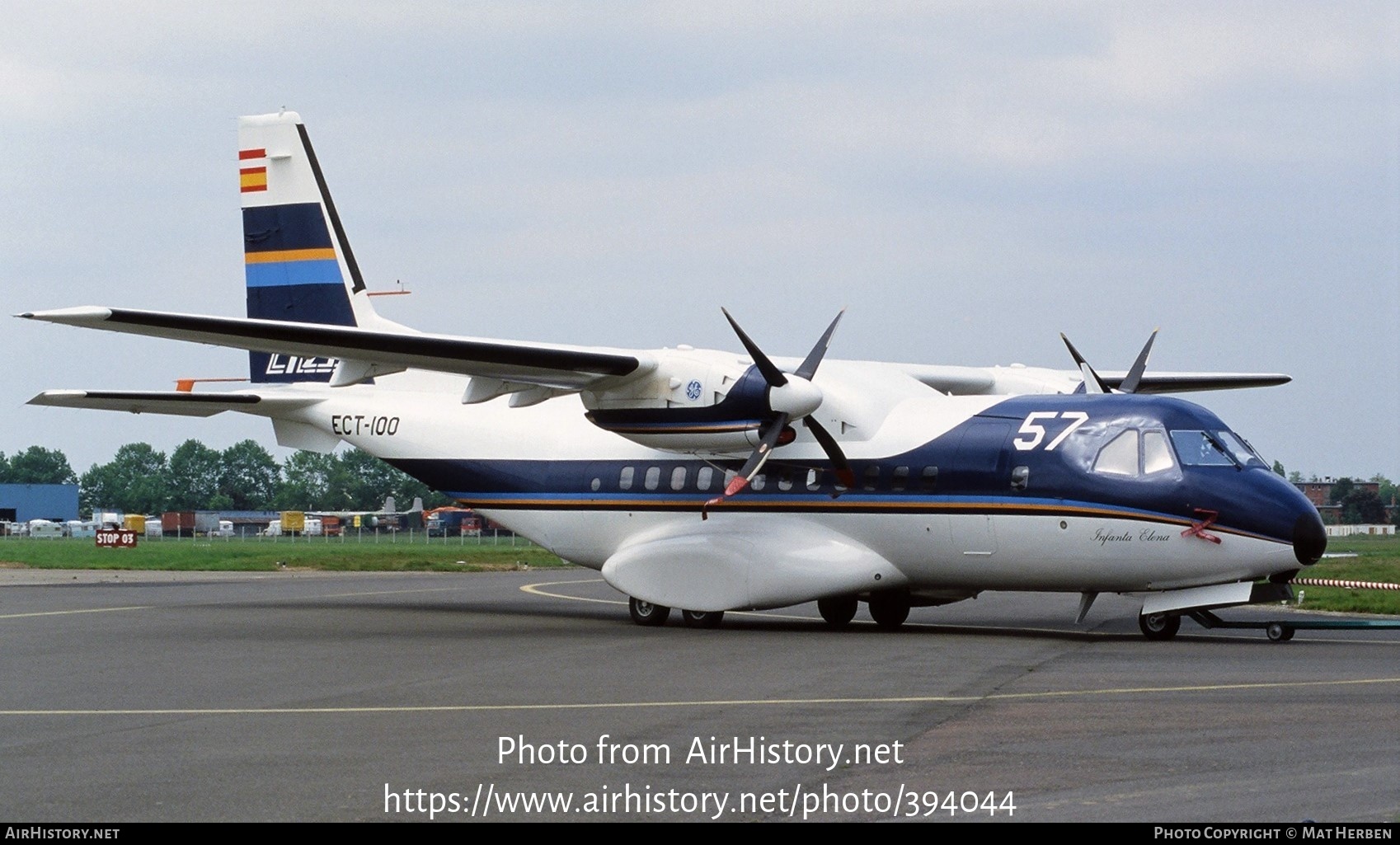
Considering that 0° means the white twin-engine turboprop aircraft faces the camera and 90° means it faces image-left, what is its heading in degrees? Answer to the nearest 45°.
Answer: approximately 315°
